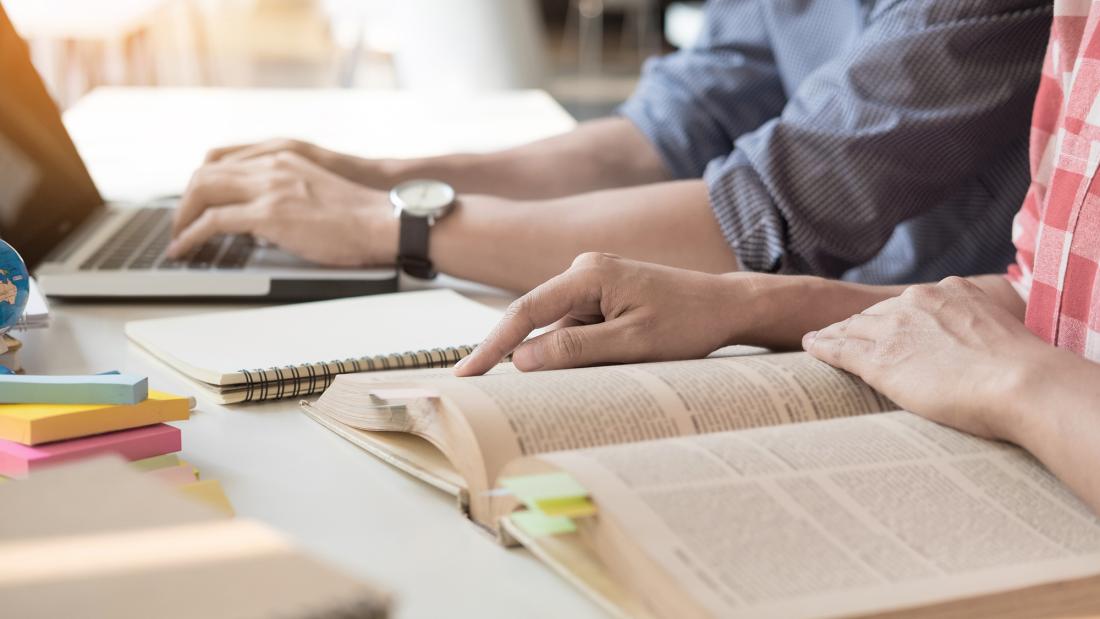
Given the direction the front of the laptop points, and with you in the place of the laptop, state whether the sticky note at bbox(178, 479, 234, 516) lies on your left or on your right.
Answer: on your right

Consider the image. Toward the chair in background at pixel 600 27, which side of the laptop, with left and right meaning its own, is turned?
left

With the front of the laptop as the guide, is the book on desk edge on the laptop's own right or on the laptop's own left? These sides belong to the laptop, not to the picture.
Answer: on the laptop's own right

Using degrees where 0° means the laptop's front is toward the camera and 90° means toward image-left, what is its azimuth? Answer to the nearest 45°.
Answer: approximately 270°
